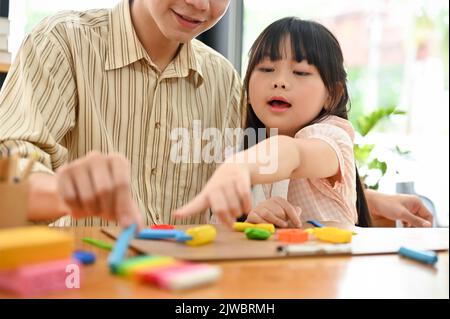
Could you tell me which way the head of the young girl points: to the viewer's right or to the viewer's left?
to the viewer's left

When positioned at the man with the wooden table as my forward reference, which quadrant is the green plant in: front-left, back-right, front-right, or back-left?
back-left

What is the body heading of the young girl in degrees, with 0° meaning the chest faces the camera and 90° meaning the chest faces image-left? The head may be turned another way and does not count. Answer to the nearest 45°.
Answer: approximately 45°

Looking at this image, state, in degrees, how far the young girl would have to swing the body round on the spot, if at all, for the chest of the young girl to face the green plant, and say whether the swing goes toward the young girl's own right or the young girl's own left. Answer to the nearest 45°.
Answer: approximately 135° to the young girl's own right

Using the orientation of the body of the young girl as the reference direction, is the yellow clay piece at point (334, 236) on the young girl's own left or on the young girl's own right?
on the young girl's own left
